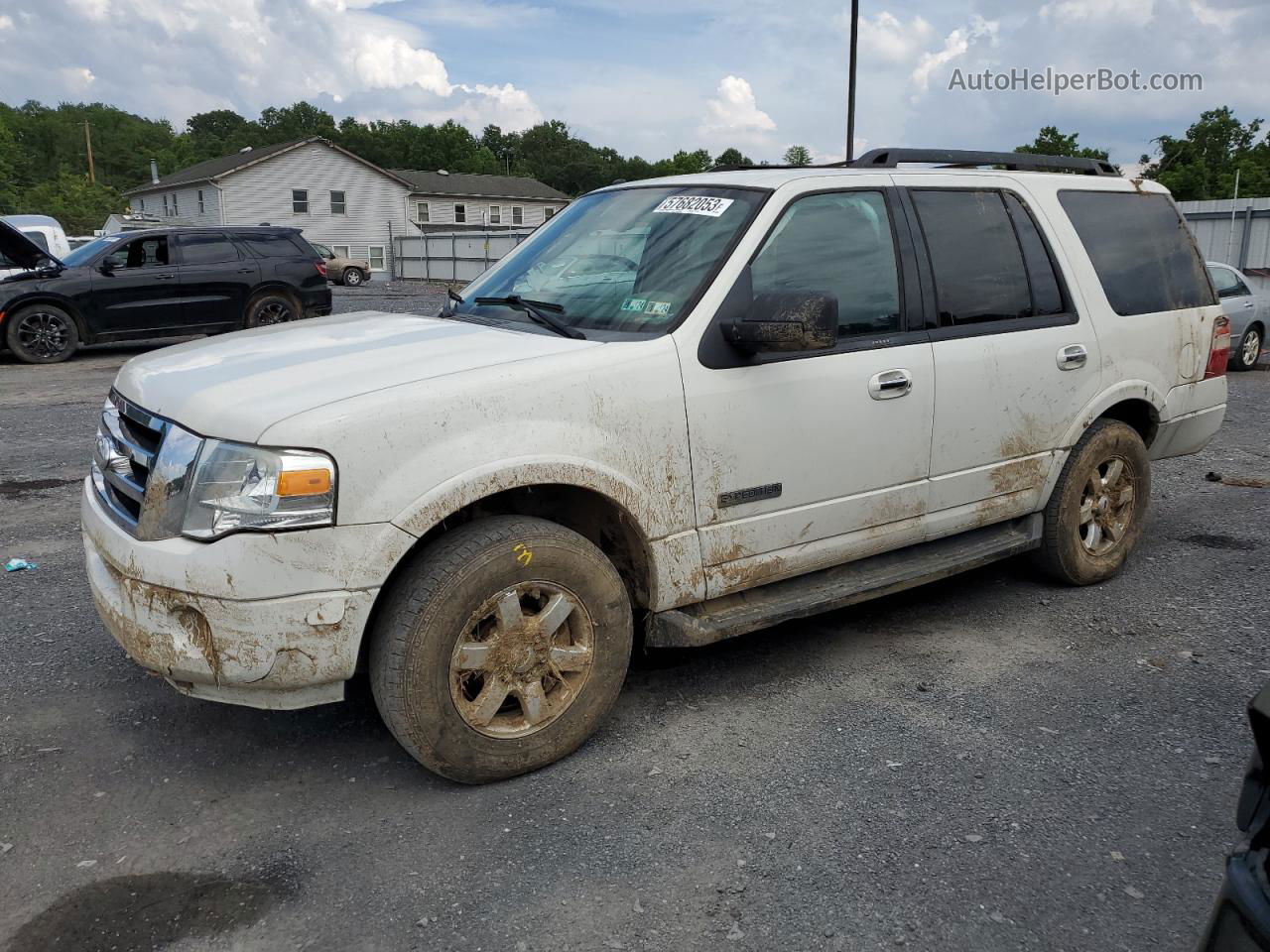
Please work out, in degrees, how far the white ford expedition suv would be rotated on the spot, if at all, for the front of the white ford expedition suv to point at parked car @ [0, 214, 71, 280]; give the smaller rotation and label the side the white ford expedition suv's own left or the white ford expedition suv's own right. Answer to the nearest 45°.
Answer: approximately 90° to the white ford expedition suv's own right

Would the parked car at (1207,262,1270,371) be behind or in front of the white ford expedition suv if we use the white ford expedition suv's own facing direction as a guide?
behind

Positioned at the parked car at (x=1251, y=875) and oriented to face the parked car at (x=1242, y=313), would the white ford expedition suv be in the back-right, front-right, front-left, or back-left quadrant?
front-left

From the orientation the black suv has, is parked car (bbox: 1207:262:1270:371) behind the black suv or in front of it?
behind

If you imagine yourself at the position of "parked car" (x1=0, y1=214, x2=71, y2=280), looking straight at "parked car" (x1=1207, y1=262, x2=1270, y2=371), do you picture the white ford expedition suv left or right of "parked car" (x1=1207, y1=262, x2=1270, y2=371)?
right

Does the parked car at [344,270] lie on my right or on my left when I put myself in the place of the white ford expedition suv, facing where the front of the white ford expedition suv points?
on my right

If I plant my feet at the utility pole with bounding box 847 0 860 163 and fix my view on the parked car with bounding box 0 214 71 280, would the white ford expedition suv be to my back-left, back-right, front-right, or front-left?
front-left

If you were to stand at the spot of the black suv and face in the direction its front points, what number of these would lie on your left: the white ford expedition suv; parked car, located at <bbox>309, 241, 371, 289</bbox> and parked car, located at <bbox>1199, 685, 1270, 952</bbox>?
2

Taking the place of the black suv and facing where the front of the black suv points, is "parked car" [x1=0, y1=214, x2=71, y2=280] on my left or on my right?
on my right

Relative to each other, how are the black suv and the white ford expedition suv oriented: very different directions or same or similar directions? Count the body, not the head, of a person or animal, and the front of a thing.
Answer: same or similar directions

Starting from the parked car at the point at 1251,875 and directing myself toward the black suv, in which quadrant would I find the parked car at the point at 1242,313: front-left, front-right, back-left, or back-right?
front-right

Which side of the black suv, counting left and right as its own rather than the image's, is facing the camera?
left

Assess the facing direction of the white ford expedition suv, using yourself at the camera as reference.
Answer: facing the viewer and to the left of the viewer

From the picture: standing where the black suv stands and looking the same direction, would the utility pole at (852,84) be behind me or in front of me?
behind

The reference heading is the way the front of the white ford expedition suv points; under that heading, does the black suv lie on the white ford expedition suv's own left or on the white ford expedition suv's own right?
on the white ford expedition suv's own right
